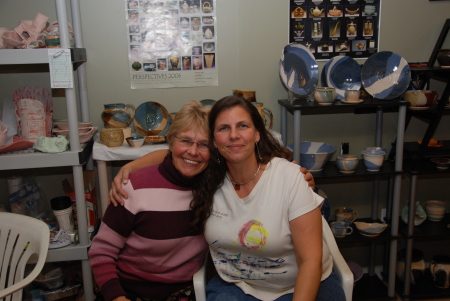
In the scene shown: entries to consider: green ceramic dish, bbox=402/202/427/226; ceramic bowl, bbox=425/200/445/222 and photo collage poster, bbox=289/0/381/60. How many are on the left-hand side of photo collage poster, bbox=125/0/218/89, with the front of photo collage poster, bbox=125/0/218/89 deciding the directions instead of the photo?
3

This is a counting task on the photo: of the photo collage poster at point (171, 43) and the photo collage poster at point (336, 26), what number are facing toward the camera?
2

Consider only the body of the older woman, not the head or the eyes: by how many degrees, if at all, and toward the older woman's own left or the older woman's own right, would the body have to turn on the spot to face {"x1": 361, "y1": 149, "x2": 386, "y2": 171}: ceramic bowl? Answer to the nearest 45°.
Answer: approximately 90° to the older woman's own left

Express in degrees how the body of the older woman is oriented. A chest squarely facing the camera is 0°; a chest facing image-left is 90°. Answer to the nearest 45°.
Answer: approximately 315°

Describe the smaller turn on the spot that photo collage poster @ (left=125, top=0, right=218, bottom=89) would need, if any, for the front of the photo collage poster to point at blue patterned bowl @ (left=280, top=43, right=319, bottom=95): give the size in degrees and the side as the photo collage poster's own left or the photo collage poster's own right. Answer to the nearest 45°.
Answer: approximately 90° to the photo collage poster's own left

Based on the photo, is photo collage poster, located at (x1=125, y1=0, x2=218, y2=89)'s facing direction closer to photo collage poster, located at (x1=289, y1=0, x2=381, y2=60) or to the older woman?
the older woman

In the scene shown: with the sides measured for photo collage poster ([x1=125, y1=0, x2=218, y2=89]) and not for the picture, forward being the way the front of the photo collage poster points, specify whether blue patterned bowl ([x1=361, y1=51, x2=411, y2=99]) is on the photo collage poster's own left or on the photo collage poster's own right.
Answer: on the photo collage poster's own left

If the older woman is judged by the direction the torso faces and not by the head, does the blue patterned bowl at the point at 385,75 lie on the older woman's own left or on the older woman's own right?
on the older woman's own left
